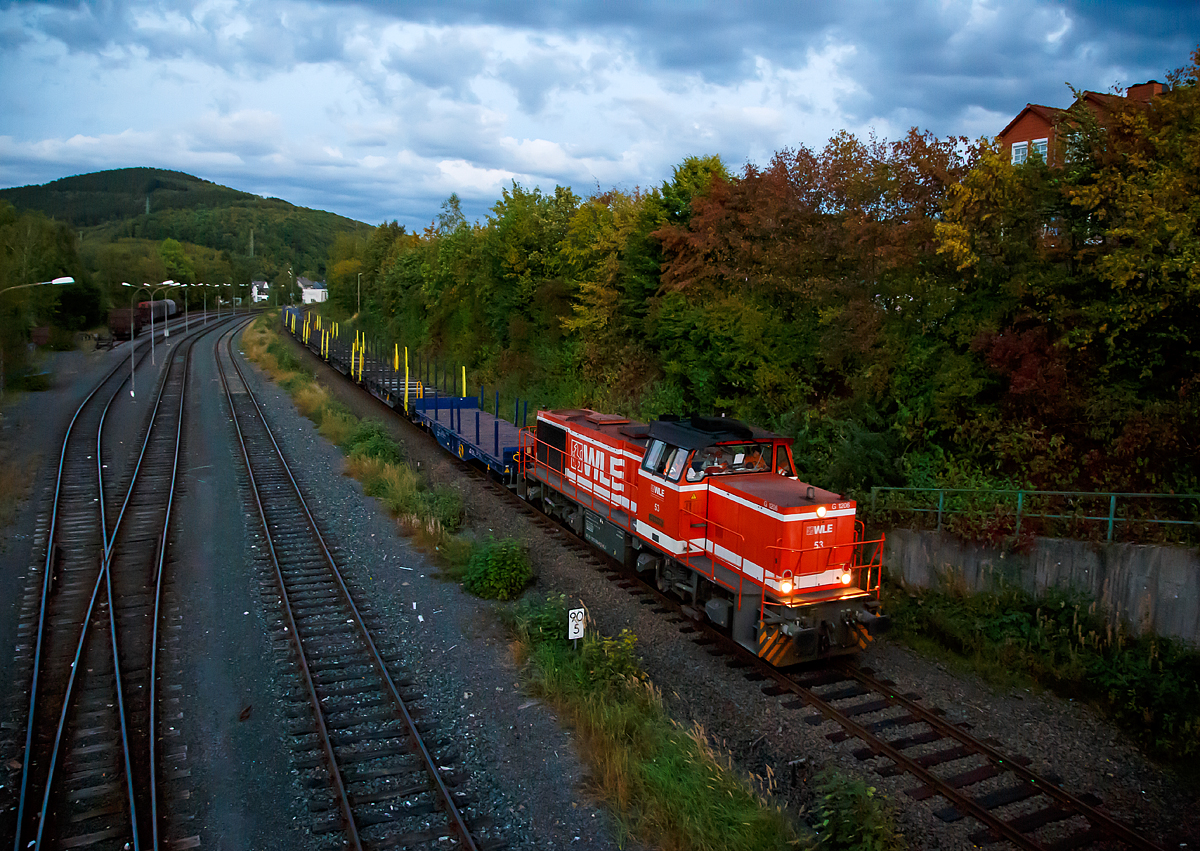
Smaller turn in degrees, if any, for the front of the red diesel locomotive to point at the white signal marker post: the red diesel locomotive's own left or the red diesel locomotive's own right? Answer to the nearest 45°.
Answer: approximately 90° to the red diesel locomotive's own right

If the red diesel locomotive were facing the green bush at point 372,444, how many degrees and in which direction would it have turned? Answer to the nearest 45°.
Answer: approximately 180°

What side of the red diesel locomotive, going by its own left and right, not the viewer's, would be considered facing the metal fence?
left

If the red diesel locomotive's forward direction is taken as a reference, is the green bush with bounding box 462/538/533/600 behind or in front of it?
behind

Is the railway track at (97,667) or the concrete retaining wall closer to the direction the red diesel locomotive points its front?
the concrete retaining wall

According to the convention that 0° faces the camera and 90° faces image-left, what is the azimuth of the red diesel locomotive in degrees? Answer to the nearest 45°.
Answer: approximately 315°

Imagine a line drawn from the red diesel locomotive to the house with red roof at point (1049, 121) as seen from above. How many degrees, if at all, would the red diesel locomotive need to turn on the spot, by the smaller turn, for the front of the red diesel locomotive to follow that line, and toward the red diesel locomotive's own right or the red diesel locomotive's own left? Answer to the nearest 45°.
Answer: approximately 90° to the red diesel locomotive's own left
